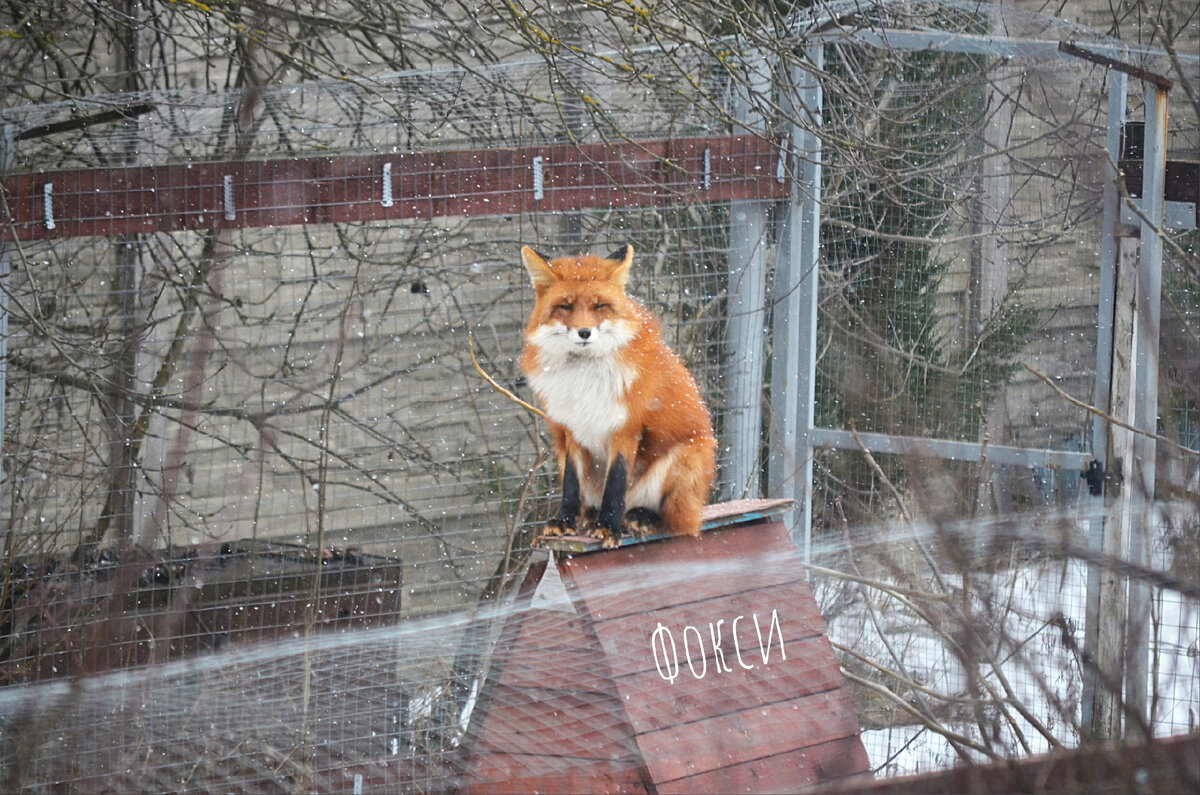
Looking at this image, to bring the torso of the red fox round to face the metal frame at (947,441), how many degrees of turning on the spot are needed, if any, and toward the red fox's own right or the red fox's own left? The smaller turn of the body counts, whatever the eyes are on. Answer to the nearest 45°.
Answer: approximately 180°

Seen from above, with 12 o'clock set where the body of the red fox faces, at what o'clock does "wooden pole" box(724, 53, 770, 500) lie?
The wooden pole is roughly at 5 o'clock from the red fox.

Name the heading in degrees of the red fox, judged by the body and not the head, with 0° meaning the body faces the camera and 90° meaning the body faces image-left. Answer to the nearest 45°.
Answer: approximately 45°

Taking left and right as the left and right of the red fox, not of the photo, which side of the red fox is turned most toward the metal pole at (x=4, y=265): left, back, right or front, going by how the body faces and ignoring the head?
right

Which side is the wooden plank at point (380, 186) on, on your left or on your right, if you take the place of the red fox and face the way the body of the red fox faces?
on your right

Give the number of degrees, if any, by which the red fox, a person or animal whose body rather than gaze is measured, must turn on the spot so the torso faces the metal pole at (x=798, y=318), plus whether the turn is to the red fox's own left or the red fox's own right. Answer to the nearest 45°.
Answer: approximately 180°
